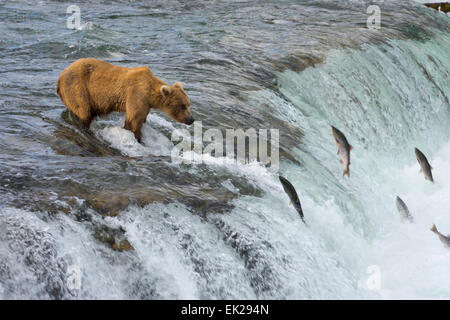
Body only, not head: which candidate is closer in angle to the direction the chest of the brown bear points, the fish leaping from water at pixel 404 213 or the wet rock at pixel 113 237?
the fish leaping from water

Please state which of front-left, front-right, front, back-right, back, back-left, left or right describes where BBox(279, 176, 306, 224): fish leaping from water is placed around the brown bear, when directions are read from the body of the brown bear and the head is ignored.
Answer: front-right

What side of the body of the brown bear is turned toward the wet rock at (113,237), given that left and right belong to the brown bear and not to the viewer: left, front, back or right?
right

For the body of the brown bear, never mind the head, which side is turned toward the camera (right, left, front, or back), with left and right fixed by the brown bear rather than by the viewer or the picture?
right

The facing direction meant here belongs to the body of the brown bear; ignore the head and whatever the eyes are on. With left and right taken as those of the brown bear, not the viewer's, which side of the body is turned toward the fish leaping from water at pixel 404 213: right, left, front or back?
front
